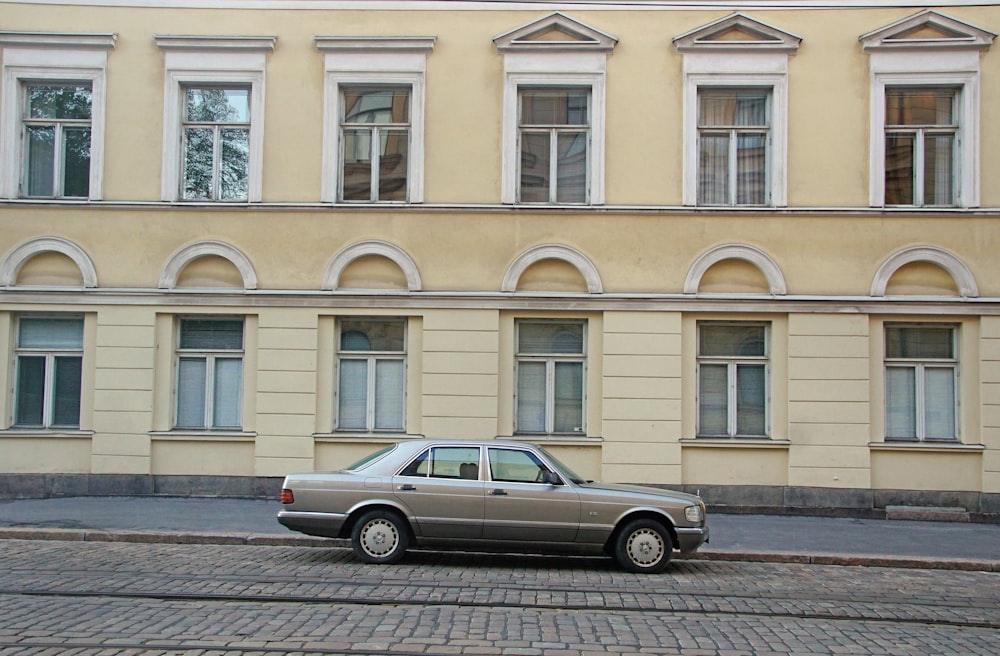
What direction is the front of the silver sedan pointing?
to the viewer's right
